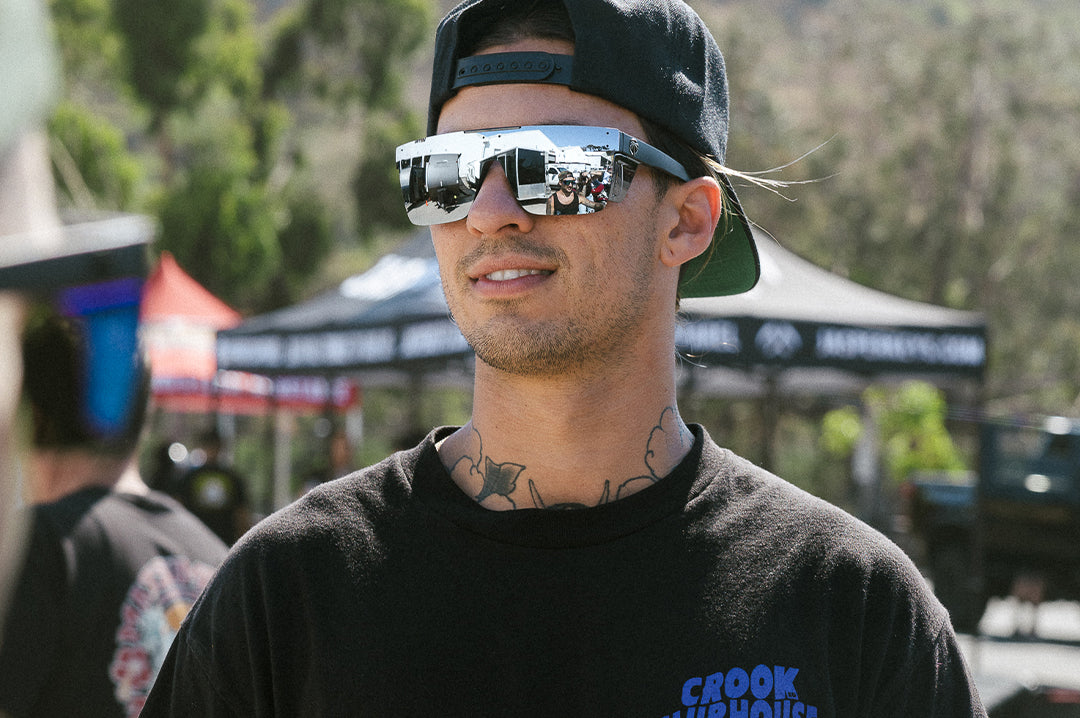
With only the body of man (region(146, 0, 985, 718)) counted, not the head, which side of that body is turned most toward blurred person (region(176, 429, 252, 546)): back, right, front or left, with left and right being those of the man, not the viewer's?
back

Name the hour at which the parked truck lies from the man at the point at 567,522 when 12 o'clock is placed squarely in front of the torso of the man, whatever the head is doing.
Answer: The parked truck is roughly at 7 o'clock from the man.

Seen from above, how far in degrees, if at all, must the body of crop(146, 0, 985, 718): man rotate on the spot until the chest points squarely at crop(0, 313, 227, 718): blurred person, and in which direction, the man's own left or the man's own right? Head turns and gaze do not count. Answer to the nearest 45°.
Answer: approximately 135° to the man's own right

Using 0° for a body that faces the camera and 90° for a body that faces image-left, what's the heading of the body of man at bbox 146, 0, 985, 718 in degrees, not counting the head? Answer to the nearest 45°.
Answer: approximately 0°

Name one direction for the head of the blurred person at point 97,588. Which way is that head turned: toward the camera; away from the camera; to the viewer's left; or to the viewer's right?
away from the camera
